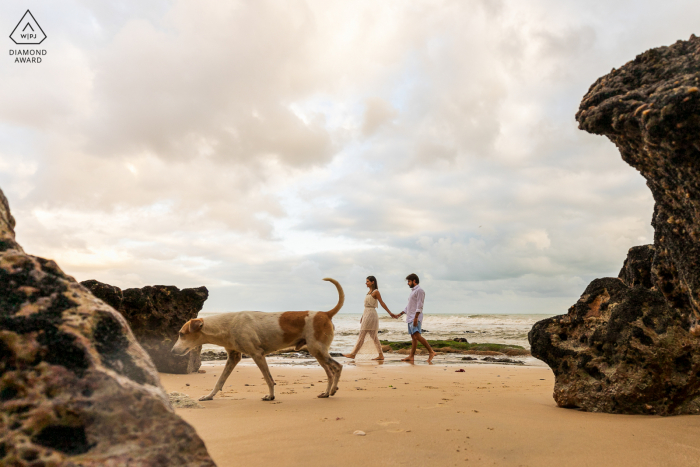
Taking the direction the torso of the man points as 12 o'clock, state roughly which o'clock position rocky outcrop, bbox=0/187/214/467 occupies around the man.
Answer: The rocky outcrop is roughly at 9 o'clock from the man.

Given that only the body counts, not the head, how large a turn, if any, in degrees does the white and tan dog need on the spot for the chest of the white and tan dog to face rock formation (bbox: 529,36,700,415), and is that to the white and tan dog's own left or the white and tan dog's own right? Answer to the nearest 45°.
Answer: approximately 135° to the white and tan dog's own left

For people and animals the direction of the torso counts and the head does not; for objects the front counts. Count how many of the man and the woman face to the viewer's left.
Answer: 2

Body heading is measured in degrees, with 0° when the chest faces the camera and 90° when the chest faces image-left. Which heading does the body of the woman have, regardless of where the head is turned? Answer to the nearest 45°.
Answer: approximately 90°

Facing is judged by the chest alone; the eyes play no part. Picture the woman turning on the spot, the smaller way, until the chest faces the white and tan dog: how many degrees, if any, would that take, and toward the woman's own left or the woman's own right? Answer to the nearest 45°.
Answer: approximately 90° to the woman's own left

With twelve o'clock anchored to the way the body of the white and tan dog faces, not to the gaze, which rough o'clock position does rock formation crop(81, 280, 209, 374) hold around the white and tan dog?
The rock formation is roughly at 2 o'clock from the white and tan dog.

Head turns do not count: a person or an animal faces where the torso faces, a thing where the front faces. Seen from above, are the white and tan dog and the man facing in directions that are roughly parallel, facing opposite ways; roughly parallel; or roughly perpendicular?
roughly parallel

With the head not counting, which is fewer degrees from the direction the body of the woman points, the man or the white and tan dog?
the white and tan dog

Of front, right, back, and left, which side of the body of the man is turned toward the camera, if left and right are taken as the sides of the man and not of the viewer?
left

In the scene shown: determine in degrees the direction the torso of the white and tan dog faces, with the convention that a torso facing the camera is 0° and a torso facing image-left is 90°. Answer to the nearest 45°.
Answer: approximately 90°

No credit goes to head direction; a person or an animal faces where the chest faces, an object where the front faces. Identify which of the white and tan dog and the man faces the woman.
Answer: the man

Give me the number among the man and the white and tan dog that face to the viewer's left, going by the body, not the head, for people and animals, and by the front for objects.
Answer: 2

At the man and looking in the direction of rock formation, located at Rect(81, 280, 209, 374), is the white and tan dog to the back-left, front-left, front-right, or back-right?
front-left

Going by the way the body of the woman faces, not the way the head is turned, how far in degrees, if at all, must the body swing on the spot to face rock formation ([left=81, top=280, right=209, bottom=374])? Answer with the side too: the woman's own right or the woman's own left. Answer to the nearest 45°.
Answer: approximately 45° to the woman's own left

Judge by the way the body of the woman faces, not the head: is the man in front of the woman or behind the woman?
behind

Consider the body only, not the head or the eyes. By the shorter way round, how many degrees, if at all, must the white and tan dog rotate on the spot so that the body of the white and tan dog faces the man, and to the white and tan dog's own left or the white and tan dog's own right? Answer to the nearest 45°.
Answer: approximately 135° to the white and tan dog's own right

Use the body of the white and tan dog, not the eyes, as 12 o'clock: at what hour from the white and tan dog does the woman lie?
The woman is roughly at 4 o'clock from the white and tan dog.
